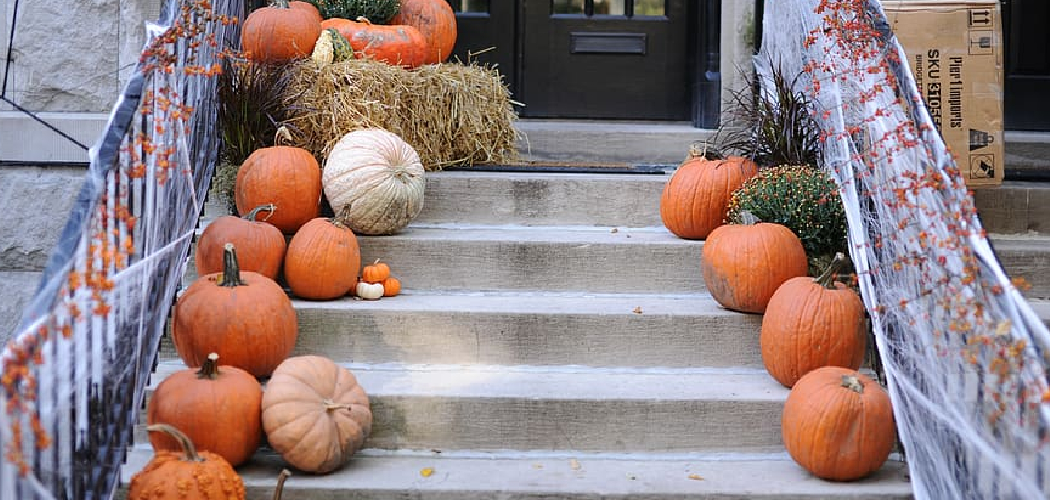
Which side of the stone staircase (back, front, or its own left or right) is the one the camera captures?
front

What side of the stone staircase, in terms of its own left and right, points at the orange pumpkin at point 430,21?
back

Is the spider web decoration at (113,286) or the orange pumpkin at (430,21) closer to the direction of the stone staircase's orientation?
the spider web decoration
